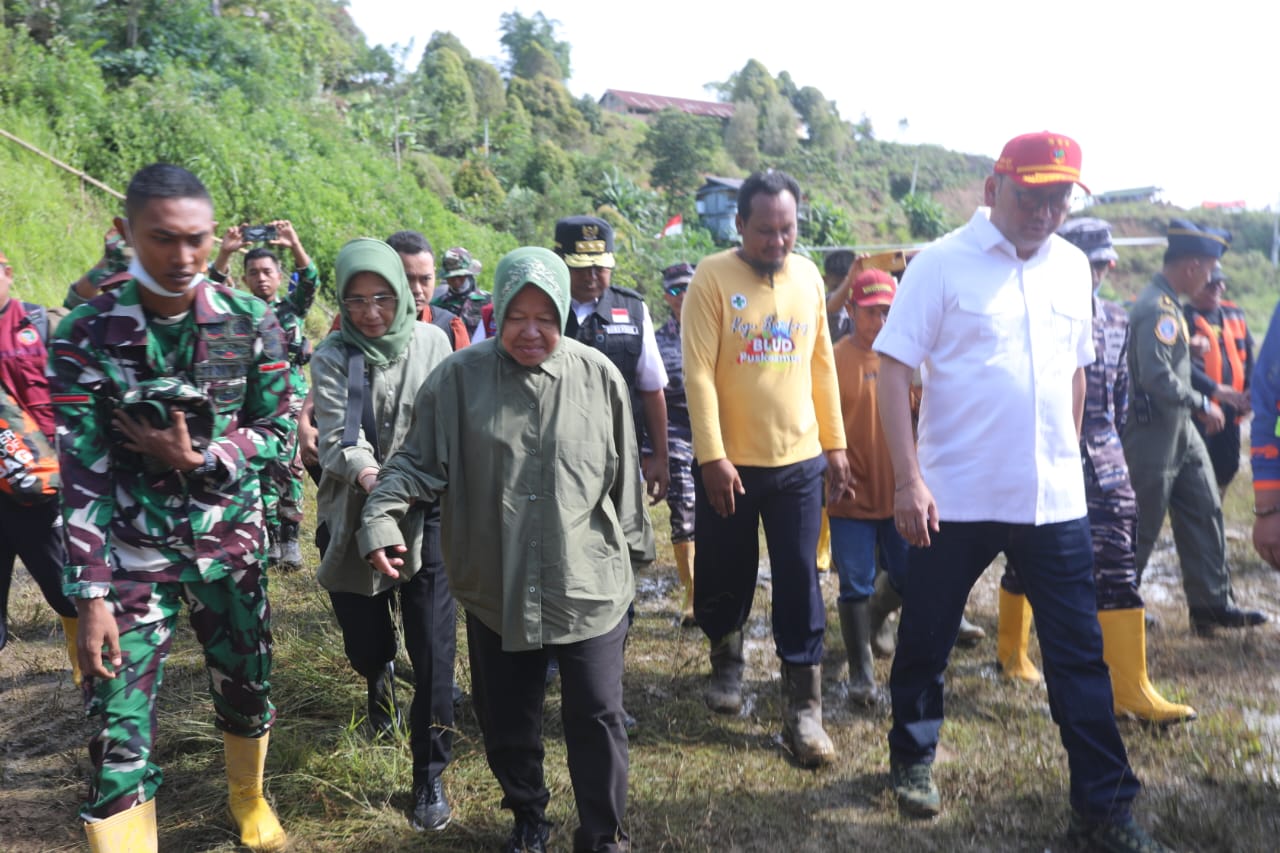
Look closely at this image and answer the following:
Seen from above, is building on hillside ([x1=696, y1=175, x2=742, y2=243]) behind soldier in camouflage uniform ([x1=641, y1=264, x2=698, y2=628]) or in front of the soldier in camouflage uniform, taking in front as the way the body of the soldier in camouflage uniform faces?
behind

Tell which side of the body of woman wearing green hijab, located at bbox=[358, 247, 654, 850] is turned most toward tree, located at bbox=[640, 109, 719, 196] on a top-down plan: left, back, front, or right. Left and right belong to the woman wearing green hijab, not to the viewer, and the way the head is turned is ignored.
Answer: back

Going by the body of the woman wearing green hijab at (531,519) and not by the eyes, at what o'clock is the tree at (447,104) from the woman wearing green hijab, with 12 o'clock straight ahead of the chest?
The tree is roughly at 6 o'clock from the woman wearing green hijab.

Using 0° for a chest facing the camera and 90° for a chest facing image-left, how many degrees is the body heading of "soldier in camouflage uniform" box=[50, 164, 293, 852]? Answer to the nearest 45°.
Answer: approximately 0°

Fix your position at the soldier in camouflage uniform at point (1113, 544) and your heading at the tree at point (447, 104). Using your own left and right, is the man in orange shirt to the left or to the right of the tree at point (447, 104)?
left

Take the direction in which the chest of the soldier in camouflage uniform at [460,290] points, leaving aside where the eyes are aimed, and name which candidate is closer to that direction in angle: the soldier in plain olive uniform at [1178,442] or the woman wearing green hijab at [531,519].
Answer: the woman wearing green hijab

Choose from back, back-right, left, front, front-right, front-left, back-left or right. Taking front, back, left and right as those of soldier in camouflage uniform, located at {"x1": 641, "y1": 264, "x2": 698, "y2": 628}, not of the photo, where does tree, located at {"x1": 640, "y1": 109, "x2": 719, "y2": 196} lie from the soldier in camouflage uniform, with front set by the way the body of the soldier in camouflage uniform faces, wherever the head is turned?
back

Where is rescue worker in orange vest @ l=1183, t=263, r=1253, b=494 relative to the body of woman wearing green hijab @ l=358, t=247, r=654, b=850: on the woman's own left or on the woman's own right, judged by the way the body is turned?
on the woman's own left

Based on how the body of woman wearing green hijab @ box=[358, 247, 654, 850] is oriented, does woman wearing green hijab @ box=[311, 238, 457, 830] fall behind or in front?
behind

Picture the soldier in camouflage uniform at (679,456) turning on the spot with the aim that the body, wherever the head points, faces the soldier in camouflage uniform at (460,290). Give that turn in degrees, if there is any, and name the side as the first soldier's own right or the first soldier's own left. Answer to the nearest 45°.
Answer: approximately 135° to the first soldier's own right

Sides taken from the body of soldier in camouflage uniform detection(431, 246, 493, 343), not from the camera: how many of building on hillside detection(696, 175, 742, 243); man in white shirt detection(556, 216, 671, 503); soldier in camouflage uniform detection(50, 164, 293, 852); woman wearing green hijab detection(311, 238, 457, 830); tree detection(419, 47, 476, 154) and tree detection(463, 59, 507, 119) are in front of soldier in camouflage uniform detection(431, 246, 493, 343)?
3
